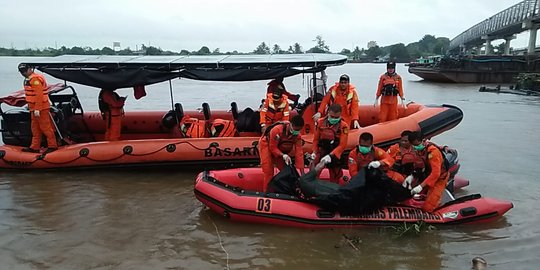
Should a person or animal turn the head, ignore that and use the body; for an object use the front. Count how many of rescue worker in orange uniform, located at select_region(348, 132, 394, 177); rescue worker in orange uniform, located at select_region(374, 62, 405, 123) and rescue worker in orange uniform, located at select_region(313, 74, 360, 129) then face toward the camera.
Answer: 3

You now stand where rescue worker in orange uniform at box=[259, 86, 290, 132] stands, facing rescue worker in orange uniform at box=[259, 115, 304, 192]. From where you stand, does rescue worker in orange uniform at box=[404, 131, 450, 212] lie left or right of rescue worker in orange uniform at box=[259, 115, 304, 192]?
left

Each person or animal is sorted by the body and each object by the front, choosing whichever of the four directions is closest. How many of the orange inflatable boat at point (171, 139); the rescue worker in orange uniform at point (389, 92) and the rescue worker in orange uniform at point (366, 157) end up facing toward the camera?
2

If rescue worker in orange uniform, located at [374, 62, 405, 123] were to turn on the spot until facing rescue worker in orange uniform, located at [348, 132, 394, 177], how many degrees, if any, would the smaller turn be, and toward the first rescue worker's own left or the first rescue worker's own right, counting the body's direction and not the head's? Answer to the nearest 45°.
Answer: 0° — they already face them

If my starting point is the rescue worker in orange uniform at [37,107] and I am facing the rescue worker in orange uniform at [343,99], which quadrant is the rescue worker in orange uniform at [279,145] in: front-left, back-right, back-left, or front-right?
front-right

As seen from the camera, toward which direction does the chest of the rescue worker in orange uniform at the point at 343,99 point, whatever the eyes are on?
toward the camera

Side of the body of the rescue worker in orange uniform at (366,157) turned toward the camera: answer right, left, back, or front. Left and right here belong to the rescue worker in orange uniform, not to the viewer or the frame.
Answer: front

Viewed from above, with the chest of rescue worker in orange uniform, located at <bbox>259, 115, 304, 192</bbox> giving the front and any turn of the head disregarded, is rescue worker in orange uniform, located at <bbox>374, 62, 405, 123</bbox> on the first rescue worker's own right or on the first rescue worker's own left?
on the first rescue worker's own left

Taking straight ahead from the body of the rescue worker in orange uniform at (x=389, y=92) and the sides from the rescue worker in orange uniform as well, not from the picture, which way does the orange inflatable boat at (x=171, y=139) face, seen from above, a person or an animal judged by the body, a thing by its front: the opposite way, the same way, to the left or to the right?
to the left

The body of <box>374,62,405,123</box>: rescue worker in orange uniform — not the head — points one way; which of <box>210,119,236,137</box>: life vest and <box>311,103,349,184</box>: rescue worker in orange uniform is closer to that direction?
the rescue worker in orange uniform

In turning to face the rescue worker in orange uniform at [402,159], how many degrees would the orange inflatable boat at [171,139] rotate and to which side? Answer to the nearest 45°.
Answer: approximately 45° to its right

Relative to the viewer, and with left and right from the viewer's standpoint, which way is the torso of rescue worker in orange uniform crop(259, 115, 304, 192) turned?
facing the viewer and to the right of the viewer

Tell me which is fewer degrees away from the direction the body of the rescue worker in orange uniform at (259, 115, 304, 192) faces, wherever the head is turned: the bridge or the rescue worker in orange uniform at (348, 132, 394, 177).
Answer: the rescue worker in orange uniform

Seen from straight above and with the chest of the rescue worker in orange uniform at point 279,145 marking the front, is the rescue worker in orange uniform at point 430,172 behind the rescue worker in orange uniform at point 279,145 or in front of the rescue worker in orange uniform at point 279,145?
in front

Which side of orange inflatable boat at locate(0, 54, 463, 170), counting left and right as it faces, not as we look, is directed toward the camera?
right

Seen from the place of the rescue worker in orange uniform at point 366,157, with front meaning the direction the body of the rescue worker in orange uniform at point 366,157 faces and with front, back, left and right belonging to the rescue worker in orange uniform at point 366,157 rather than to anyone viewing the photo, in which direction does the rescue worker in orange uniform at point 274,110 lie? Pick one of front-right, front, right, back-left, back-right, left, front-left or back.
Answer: back-right

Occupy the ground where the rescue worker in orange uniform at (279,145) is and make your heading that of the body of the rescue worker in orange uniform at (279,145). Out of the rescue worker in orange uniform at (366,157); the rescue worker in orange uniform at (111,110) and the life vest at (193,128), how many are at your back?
2

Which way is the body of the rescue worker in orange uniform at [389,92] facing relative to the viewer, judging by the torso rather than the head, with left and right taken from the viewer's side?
facing the viewer
